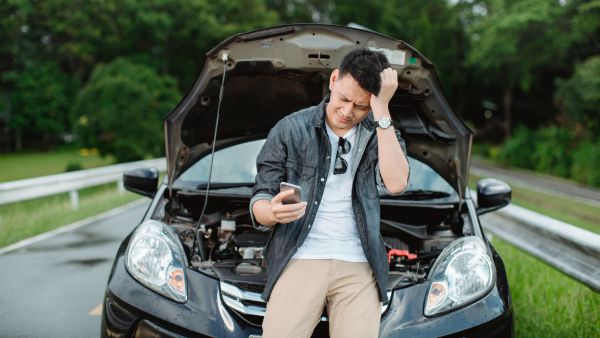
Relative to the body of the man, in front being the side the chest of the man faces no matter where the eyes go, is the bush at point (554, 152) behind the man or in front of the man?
behind

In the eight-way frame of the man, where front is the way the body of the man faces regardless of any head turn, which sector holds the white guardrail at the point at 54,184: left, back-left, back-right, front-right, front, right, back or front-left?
back-right

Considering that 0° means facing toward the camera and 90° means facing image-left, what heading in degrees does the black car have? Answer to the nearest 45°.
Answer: approximately 0°

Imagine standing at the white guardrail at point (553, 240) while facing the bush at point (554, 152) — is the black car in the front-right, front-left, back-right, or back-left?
back-left

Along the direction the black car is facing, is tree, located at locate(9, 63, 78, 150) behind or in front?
behind

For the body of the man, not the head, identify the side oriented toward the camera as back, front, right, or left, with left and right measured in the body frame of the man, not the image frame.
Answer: front

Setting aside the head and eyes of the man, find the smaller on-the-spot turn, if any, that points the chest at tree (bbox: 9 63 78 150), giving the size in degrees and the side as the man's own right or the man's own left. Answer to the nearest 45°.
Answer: approximately 135° to the man's own right

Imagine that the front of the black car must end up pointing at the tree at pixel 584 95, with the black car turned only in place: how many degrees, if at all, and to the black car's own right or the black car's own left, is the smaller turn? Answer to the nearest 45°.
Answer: approximately 135° to the black car's own left
